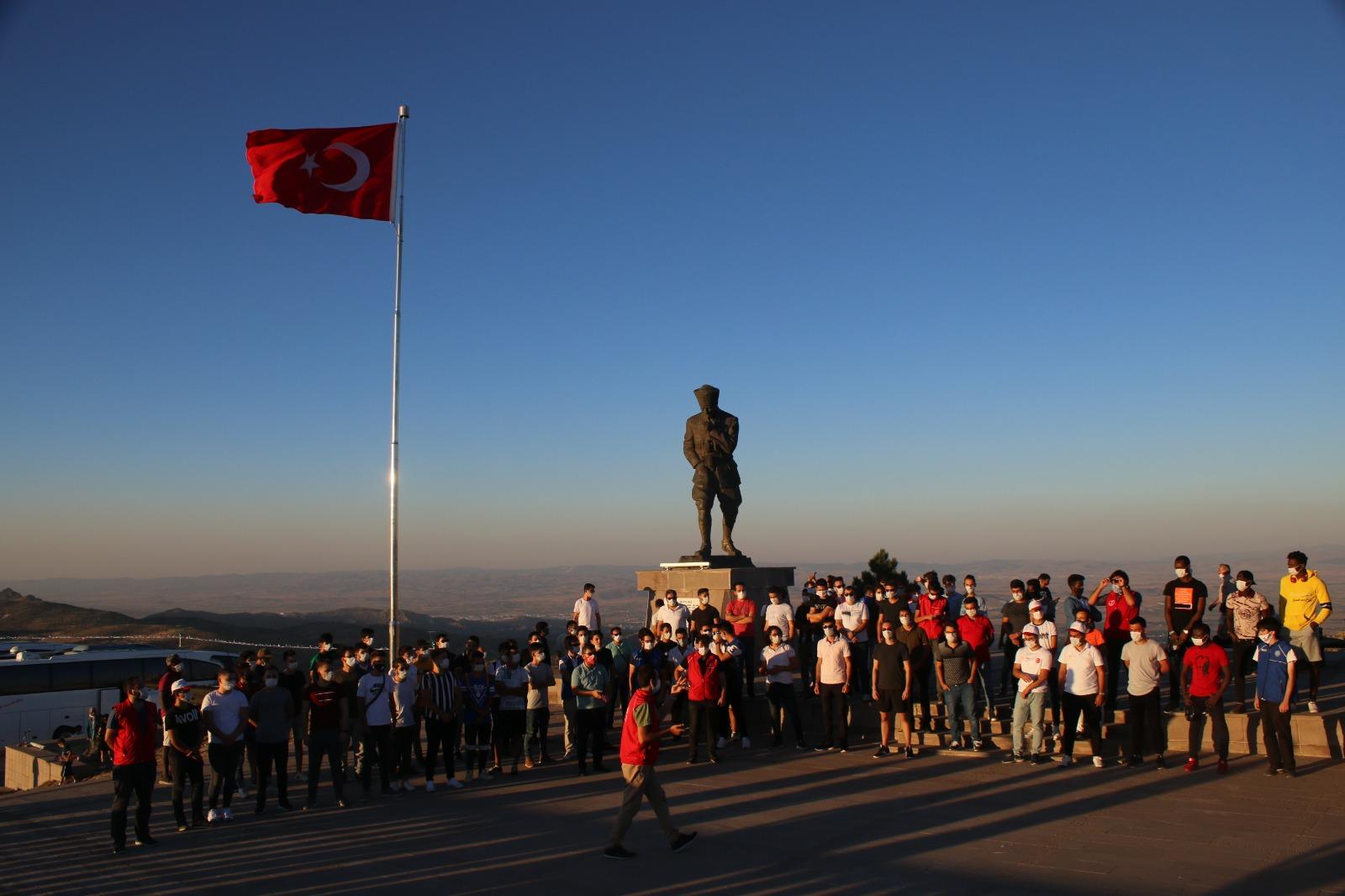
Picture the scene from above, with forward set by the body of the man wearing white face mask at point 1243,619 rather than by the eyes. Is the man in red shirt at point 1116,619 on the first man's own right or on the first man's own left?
on the first man's own right

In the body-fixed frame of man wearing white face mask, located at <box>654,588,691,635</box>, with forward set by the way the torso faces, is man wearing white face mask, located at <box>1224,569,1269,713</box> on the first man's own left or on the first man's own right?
on the first man's own left

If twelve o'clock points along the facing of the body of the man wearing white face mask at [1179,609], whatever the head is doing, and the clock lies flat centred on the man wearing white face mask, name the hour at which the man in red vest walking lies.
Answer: The man in red vest walking is roughly at 1 o'clock from the man wearing white face mask.

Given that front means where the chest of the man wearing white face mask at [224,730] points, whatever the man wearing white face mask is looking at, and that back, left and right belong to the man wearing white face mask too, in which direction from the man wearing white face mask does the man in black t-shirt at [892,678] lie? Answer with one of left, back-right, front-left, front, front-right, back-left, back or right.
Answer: left

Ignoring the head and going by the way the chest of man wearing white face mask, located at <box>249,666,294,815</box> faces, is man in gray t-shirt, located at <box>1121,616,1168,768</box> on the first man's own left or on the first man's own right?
on the first man's own left

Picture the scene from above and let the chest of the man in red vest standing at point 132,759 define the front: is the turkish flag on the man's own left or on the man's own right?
on the man's own left

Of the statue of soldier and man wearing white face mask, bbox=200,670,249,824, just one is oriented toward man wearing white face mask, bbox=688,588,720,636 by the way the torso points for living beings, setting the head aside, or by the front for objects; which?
the statue of soldier

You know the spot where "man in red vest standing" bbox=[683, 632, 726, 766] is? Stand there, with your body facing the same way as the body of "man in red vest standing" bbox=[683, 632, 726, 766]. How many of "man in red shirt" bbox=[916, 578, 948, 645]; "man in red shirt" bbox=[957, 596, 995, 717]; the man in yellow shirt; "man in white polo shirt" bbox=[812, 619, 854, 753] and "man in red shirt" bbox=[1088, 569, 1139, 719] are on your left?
5

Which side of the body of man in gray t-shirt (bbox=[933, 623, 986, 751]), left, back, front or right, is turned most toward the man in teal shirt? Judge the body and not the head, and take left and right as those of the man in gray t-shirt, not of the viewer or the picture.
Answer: right
